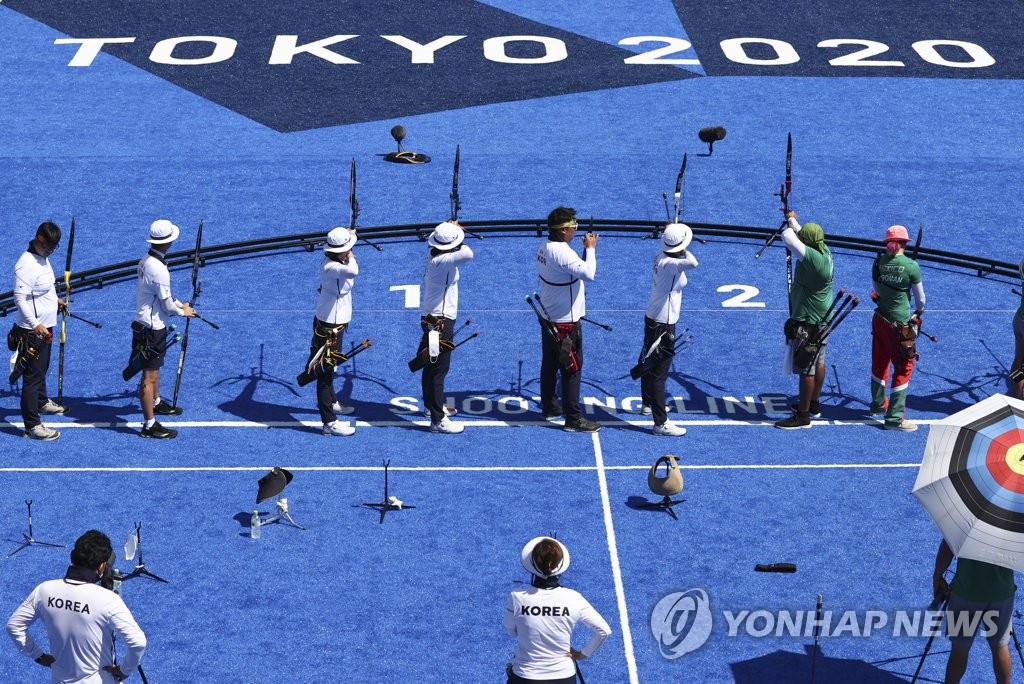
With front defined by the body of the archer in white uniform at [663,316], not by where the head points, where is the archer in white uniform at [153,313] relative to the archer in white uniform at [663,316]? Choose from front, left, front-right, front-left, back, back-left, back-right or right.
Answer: back

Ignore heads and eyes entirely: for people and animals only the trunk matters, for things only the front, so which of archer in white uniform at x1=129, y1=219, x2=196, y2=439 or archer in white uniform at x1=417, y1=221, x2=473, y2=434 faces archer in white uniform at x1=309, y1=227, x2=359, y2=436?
archer in white uniform at x1=129, y1=219, x2=196, y2=439

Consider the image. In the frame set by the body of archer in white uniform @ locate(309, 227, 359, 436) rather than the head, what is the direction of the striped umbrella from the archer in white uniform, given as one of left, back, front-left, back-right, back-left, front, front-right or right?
front-right

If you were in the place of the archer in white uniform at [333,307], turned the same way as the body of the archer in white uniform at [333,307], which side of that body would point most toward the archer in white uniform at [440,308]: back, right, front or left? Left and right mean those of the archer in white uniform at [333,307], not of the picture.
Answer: front

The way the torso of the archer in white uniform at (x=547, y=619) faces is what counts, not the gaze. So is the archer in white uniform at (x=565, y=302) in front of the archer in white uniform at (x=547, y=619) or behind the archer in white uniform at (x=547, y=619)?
in front

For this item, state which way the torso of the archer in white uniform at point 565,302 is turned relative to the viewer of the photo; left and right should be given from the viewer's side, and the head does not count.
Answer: facing away from the viewer and to the right of the viewer

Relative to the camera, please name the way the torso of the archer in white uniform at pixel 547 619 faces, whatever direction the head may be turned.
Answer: away from the camera

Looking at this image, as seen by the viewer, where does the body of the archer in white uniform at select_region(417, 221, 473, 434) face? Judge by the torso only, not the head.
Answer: to the viewer's right

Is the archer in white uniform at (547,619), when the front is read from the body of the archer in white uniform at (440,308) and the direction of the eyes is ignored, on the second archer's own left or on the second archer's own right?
on the second archer's own right

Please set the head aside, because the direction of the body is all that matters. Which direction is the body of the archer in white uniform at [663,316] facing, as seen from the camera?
to the viewer's right

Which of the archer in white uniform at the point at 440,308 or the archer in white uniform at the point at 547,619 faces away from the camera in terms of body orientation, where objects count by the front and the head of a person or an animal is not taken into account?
the archer in white uniform at the point at 547,619

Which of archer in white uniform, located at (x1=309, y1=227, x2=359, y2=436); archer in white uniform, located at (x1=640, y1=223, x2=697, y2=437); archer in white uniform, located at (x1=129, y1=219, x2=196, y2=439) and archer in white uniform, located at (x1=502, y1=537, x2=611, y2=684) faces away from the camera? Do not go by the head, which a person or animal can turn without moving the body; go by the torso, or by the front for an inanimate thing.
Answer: archer in white uniform, located at (x1=502, y1=537, x2=611, y2=684)

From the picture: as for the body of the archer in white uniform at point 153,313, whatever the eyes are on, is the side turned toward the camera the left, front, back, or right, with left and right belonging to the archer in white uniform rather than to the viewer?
right

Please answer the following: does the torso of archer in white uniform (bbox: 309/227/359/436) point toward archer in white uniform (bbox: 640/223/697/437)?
yes

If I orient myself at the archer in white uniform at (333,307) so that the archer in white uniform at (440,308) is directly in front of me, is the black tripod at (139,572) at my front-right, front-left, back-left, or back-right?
back-right
